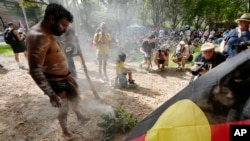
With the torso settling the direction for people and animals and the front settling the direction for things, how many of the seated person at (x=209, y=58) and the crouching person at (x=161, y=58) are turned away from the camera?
0

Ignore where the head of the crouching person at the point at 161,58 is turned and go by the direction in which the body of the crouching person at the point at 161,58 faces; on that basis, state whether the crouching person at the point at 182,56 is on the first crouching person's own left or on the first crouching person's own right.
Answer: on the first crouching person's own left

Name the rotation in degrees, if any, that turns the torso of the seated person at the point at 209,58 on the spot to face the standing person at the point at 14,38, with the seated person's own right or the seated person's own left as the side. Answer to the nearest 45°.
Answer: approximately 90° to the seated person's own right

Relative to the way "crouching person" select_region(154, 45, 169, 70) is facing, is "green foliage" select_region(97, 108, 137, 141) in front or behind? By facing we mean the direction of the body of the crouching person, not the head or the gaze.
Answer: in front

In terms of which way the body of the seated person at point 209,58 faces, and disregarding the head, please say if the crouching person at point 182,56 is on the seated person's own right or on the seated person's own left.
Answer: on the seated person's own right

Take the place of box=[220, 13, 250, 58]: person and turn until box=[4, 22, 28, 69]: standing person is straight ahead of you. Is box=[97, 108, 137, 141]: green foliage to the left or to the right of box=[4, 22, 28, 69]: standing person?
left

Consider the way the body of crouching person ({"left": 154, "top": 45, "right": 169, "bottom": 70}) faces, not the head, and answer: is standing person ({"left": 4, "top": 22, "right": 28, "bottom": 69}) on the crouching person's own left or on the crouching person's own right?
on the crouching person's own right

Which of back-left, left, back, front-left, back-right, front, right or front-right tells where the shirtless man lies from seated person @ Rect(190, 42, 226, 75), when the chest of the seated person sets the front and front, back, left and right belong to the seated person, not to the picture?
front

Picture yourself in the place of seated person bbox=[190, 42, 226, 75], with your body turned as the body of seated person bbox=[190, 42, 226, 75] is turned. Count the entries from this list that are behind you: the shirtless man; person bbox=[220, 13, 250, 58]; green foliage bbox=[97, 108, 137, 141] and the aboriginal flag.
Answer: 1

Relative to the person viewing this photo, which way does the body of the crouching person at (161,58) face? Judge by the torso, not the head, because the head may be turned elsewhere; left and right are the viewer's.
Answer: facing the viewer

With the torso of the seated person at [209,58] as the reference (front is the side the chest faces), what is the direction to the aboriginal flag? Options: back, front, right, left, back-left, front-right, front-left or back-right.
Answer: front-left

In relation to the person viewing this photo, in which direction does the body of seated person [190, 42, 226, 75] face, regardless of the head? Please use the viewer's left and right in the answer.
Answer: facing the viewer and to the left of the viewer

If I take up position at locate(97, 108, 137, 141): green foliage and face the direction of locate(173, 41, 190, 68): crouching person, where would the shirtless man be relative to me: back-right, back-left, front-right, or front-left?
back-left
